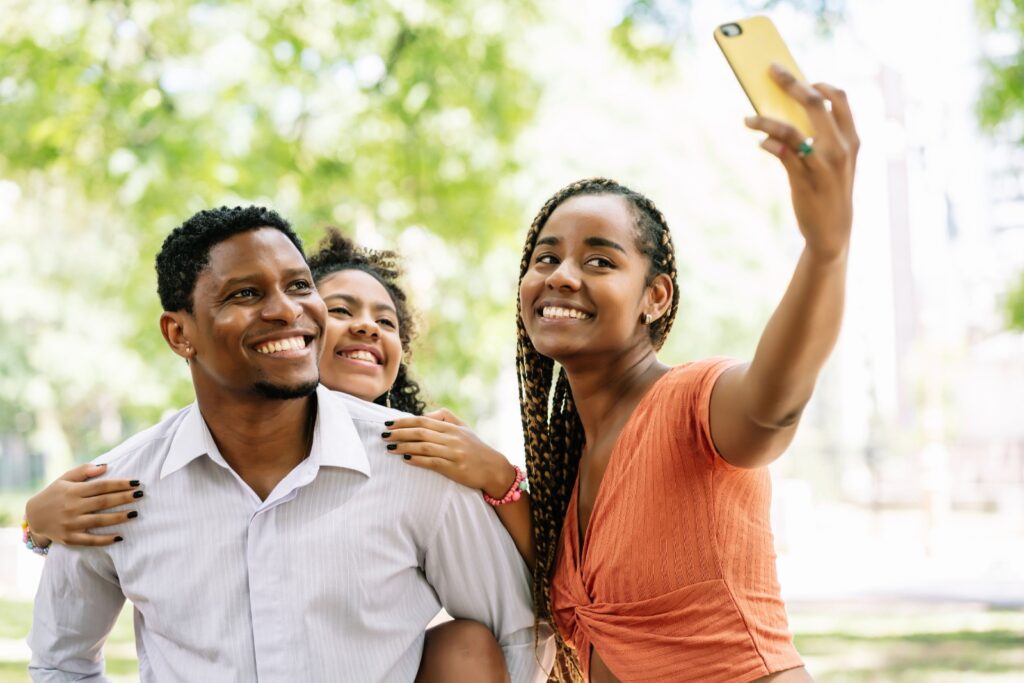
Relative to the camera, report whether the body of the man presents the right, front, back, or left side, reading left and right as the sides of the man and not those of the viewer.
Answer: front

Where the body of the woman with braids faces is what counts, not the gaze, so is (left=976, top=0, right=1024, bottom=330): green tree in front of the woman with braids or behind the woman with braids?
behind

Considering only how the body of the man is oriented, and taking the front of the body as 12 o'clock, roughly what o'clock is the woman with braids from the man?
The woman with braids is roughly at 10 o'clock from the man.

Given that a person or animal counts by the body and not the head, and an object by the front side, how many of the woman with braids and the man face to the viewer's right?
0

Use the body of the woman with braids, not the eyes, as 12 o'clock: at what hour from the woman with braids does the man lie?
The man is roughly at 2 o'clock from the woman with braids.

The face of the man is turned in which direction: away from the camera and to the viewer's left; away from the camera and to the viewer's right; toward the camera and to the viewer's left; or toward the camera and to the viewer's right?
toward the camera and to the viewer's right

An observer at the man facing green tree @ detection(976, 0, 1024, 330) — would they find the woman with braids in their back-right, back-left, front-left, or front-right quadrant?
front-right

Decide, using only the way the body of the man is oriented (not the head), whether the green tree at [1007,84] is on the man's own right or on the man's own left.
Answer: on the man's own left

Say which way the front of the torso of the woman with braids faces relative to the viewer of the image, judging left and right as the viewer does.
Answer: facing the viewer and to the left of the viewer

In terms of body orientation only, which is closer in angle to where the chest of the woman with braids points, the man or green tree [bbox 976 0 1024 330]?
the man

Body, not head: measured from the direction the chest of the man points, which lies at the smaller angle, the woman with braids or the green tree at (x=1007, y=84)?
the woman with braids
